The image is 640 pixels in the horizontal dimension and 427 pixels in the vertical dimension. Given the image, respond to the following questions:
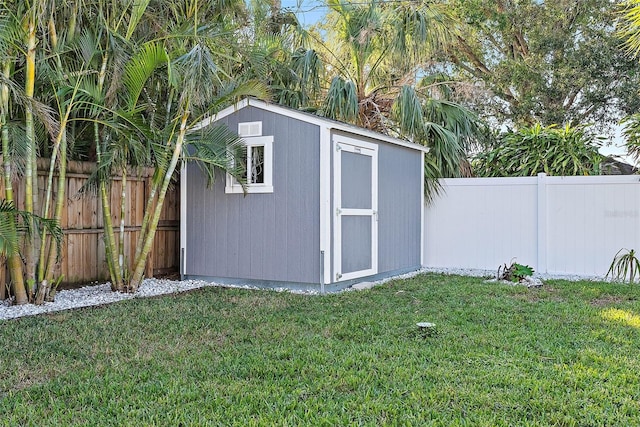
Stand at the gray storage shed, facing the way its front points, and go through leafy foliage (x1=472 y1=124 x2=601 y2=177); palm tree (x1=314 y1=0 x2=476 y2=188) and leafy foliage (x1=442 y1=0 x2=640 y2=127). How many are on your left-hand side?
3

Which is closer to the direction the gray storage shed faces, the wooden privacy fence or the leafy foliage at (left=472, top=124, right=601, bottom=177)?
the leafy foliage

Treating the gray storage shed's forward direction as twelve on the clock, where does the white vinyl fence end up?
The white vinyl fence is roughly at 10 o'clock from the gray storage shed.

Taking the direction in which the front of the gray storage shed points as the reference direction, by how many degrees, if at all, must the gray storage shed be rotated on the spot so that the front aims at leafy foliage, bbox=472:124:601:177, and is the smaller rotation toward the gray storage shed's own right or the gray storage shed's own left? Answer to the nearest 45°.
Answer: approximately 90° to the gray storage shed's own left

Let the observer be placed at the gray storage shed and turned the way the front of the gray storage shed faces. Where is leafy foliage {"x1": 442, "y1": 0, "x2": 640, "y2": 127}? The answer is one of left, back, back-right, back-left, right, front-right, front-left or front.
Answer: left

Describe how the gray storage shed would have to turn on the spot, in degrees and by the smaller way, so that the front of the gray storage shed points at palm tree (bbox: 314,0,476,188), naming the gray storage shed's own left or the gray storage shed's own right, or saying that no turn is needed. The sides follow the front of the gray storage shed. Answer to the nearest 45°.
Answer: approximately 90° to the gray storage shed's own left

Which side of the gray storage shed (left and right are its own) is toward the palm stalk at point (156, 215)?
right

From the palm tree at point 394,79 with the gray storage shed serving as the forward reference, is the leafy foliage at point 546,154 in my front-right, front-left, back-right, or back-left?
back-left

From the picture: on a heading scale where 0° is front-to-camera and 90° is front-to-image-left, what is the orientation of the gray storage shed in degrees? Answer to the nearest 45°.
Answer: approximately 315°
